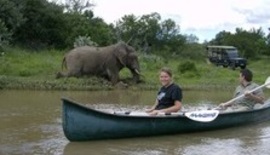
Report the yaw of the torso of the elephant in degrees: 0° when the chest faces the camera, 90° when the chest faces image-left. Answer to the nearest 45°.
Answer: approximately 270°

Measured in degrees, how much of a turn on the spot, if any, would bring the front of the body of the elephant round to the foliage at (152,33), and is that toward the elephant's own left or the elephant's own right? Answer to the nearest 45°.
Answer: approximately 90° to the elephant's own left

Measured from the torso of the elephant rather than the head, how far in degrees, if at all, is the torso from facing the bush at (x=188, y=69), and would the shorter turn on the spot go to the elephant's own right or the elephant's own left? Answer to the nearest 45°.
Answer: approximately 45° to the elephant's own left

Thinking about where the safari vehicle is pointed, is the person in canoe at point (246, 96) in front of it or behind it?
in front

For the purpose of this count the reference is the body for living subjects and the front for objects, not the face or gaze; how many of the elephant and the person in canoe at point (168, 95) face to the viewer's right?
1

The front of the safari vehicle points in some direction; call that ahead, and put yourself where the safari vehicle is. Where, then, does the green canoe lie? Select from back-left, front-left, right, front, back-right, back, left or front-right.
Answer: front-right

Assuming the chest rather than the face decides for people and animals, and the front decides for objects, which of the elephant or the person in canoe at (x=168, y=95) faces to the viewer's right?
the elephant

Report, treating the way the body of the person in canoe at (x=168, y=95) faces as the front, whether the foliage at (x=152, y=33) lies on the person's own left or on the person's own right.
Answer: on the person's own right

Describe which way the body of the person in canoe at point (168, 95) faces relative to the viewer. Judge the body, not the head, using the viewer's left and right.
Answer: facing the viewer and to the left of the viewer

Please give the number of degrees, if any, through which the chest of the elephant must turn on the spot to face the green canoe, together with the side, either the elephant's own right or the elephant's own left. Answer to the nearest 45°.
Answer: approximately 90° to the elephant's own right

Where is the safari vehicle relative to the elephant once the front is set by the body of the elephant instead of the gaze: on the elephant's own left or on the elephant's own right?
on the elephant's own left
